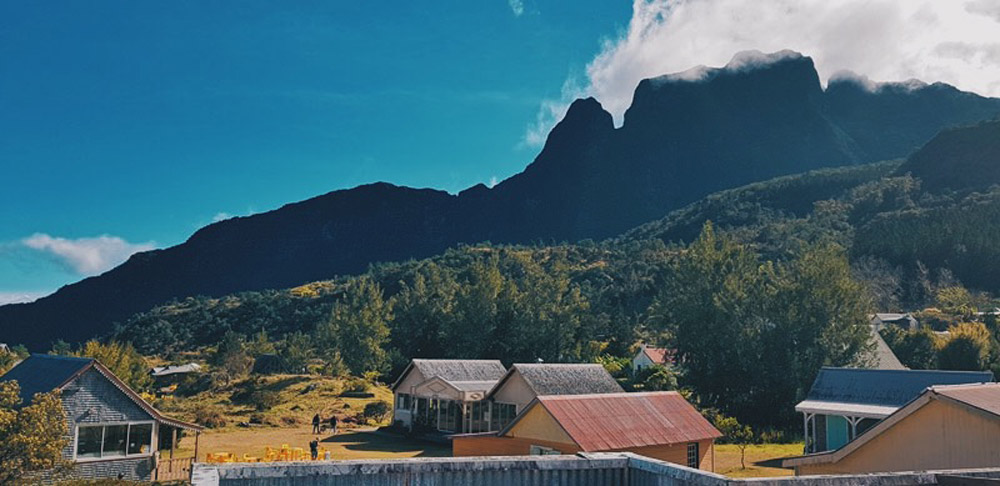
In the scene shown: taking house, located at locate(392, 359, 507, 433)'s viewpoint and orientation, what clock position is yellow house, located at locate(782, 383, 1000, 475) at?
The yellow house is roughly at 10 o'clock from the house.

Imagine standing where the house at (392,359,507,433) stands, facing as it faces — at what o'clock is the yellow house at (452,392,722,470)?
The yellow house is roughly at 10 o'clock from the house.

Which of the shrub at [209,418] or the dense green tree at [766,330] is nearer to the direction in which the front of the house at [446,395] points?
the shrub

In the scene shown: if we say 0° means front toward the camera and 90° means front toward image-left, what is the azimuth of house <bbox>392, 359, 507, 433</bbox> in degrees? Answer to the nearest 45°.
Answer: approximately 45°

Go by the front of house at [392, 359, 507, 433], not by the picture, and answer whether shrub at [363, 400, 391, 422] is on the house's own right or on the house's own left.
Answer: on the house's own right

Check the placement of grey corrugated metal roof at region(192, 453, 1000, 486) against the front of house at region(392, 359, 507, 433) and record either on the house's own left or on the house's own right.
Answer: on the house's own left

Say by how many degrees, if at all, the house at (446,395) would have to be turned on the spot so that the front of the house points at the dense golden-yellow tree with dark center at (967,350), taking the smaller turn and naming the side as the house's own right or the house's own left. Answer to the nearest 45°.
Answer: approximately 135° to the house's own left

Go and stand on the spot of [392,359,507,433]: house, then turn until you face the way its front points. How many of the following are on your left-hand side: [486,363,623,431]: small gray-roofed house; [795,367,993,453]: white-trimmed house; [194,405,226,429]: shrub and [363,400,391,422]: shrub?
2
